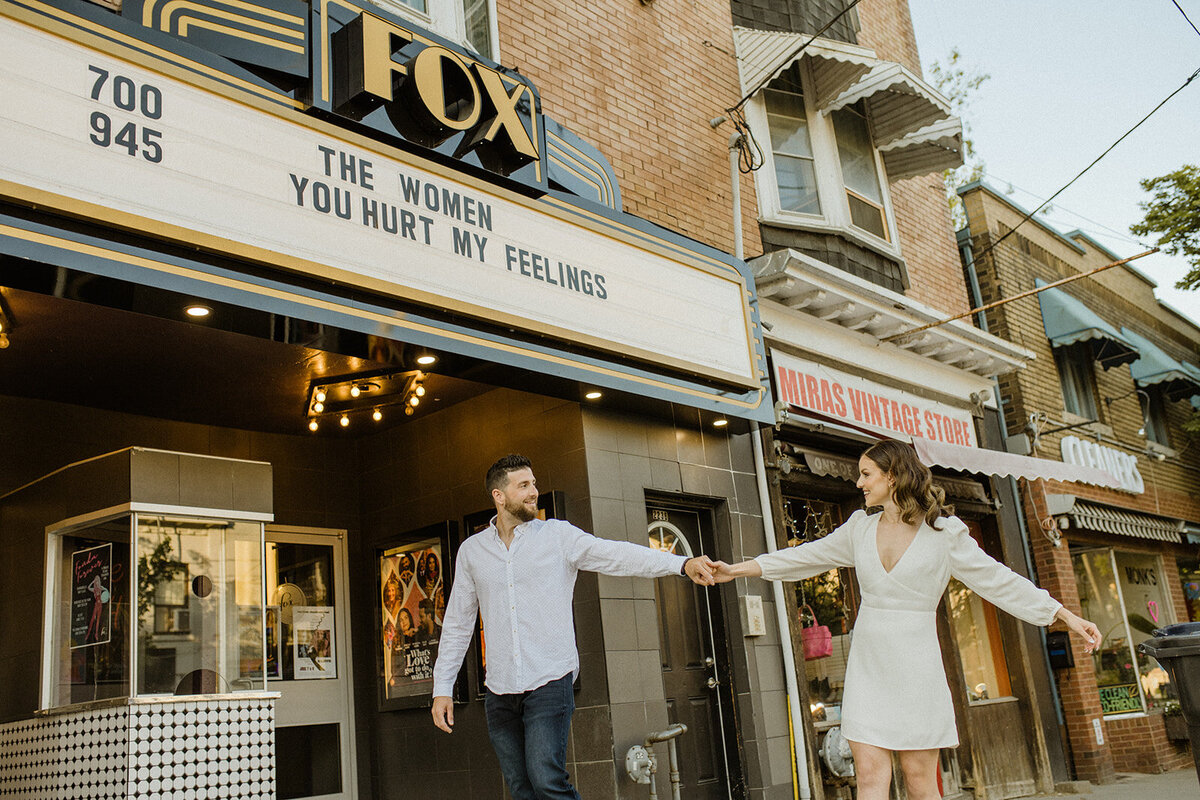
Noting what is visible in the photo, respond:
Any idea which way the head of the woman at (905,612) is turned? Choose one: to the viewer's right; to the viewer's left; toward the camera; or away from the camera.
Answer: to the viewer's left

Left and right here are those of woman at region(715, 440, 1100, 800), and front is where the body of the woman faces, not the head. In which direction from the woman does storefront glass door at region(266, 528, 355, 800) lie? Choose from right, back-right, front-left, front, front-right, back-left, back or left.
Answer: back-right

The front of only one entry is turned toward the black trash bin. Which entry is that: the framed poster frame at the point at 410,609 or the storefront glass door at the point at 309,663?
the storefront glass door

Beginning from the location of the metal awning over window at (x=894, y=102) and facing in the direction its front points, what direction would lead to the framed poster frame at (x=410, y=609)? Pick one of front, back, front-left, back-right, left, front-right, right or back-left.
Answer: right

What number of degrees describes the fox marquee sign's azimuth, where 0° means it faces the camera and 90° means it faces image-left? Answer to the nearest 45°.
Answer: approximately 315°

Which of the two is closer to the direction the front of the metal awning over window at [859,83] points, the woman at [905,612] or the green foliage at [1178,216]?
the woman

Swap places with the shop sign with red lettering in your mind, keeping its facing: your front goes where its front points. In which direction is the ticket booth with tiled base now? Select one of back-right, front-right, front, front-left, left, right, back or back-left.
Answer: right

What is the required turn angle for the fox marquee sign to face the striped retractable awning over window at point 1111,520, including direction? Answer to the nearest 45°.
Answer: approximately 90° to its left

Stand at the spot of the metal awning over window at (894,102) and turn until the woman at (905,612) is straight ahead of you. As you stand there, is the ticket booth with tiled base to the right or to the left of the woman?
right

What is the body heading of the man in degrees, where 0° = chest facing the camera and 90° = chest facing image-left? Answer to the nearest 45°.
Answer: approximately 0°

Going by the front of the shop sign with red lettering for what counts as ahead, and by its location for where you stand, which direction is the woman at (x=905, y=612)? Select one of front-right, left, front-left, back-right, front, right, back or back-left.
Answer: front-right
